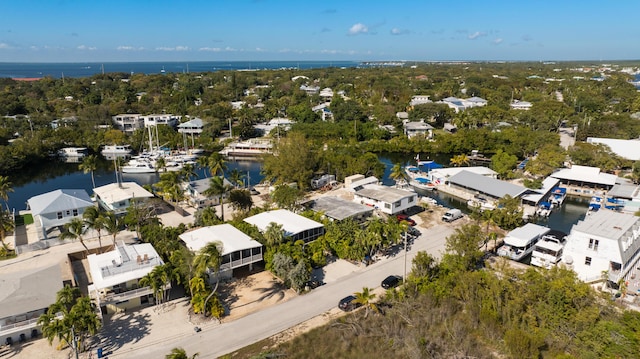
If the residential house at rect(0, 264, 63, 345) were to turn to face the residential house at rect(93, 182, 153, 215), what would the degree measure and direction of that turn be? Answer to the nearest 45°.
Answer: approximately 90° to its left

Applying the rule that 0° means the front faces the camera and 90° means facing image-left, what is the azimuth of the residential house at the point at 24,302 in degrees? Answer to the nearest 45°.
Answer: approximately 315°

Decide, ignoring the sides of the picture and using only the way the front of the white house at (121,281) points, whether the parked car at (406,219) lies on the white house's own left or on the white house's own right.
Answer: on the white house's own left
